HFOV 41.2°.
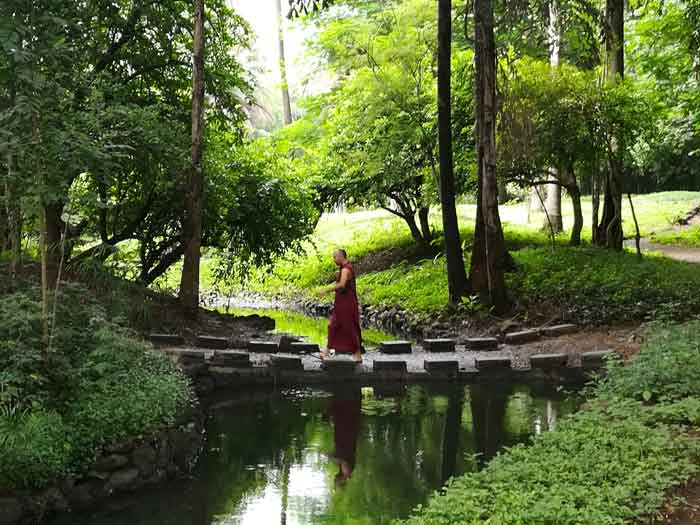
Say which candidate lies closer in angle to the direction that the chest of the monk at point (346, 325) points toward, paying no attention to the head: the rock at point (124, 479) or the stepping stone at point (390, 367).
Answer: the rock

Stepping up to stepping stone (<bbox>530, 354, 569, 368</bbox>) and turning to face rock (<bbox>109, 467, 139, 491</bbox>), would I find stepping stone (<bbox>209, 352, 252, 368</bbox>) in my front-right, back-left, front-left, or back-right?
front-right

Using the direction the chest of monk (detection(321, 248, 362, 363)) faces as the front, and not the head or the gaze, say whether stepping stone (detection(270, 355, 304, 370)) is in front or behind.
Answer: in front

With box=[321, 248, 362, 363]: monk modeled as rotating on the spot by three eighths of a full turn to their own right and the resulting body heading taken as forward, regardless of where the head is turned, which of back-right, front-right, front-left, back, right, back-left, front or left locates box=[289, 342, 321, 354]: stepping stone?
left

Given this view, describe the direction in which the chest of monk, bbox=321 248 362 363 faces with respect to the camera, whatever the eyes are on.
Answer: to the viewer's left

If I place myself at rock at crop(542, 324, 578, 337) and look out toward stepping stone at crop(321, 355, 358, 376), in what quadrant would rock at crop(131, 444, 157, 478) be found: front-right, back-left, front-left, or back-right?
front-left

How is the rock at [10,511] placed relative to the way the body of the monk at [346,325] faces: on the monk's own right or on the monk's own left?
on the monk's own left

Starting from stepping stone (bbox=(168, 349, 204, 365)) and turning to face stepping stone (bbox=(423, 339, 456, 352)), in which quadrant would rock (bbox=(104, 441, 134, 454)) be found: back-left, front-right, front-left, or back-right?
back-right

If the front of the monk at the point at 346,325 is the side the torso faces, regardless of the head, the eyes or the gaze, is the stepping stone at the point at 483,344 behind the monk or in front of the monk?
behind

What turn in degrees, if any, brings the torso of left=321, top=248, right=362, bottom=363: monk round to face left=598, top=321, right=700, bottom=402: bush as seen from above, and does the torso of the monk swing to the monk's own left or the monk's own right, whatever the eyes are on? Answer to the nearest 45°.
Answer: approximately 135° to the monk's own left

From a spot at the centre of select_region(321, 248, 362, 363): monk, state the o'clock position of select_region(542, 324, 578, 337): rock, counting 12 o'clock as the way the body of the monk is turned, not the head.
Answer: The rock is roughly at 5 o'clock from the monk.

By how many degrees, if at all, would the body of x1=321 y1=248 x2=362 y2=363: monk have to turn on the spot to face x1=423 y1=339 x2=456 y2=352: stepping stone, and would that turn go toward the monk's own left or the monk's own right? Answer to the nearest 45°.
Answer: approximately 135° to the monk's own right

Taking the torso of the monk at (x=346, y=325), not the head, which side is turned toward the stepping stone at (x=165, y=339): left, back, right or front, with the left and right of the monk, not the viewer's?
front

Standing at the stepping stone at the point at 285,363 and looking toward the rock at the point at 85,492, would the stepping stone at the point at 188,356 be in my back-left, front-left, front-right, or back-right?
front-right

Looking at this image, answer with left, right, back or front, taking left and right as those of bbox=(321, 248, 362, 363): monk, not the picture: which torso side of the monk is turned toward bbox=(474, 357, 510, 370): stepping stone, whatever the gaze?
back

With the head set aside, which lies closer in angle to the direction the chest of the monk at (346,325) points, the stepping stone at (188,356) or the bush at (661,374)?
the stepping stone
